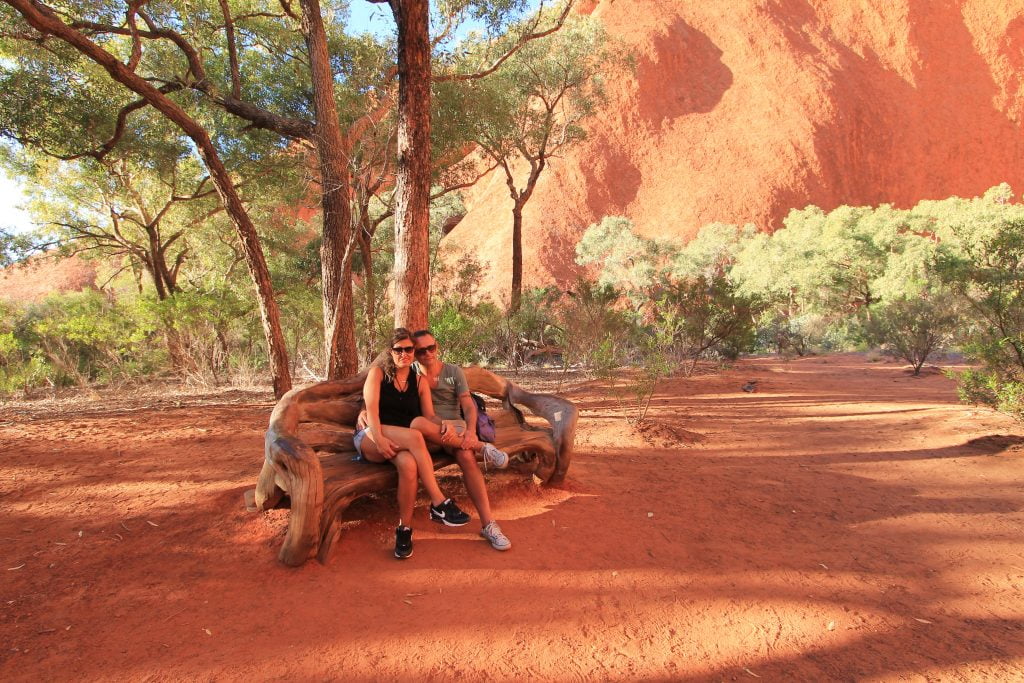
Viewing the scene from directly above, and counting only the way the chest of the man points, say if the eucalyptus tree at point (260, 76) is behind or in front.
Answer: behind

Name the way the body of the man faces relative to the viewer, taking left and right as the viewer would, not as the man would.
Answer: facing the viewer

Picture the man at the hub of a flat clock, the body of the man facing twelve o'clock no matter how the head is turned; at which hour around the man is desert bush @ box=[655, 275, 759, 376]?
The desert bush is roughly at 7 o'clock from the man.

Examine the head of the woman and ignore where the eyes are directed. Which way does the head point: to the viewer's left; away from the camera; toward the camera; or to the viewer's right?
toward the camera

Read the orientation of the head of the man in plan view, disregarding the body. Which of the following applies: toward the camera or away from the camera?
toward the camera

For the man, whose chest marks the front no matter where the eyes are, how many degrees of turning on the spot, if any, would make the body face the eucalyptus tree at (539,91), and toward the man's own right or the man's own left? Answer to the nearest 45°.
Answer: approximately 180°

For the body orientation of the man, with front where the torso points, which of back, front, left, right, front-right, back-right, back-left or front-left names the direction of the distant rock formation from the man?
back-right

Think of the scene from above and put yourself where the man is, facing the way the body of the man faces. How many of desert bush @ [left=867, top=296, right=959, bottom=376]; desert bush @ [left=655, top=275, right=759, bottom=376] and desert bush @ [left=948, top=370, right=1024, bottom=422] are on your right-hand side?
0

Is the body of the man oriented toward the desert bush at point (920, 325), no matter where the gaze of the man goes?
no

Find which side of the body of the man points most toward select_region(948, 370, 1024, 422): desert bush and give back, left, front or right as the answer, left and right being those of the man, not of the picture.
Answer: left

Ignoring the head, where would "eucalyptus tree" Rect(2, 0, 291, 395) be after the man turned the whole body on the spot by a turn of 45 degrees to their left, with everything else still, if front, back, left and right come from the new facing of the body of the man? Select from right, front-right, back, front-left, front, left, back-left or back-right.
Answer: back
